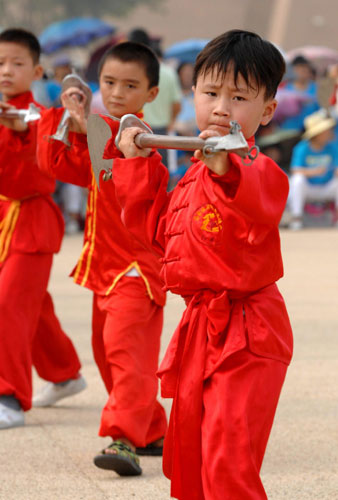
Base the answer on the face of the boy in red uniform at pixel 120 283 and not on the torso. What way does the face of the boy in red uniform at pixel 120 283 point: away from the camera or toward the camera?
toward the camera

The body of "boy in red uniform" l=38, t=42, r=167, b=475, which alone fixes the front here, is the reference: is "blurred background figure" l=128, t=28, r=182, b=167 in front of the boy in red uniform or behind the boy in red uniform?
behind

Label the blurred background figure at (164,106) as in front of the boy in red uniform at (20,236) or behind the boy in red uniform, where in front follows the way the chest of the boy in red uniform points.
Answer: behind

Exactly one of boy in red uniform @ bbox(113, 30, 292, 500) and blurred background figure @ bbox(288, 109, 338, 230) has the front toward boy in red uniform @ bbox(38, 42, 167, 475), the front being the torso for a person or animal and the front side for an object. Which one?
the blurred background figure

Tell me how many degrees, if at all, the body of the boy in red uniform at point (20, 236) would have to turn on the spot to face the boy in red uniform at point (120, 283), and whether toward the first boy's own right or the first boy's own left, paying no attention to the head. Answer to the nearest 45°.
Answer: approximately 90° to the first boy's own left

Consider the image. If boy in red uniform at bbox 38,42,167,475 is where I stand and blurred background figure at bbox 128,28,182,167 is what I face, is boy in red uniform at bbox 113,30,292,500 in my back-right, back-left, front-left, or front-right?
back-right

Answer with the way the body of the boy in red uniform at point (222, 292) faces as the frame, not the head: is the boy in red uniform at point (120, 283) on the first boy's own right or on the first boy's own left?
on the first boy's own right

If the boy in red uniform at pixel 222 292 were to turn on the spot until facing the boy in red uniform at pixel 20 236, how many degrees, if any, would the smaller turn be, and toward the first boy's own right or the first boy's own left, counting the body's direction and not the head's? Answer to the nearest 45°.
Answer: approximately 90° to the first boy's own right

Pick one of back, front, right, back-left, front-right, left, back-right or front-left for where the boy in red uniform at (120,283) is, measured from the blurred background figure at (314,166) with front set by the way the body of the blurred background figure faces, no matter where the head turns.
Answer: front

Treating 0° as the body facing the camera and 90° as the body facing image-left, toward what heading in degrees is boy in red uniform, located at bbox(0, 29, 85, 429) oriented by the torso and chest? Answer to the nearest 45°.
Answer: approximately 45°

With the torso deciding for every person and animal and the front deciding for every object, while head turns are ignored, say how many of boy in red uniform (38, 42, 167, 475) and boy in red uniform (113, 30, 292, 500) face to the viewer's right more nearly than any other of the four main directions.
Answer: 0

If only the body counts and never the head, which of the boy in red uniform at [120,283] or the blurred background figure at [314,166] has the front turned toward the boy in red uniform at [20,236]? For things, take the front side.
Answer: the blurred background figure

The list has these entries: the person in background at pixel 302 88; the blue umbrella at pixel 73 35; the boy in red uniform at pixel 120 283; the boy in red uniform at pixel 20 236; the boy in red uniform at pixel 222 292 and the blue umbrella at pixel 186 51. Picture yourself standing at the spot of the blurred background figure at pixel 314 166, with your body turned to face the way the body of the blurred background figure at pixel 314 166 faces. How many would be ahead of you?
3

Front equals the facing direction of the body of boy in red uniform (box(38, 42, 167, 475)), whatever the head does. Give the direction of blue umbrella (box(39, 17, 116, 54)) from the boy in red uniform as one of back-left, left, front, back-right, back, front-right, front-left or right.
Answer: back-right

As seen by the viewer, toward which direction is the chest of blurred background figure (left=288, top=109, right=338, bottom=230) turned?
toward the camera

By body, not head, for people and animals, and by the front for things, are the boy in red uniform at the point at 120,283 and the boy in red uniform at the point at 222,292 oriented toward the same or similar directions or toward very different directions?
same or similar directions

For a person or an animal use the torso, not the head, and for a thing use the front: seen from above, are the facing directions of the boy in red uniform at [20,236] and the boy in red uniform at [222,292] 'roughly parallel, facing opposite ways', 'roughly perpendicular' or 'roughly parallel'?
roughly parallel
